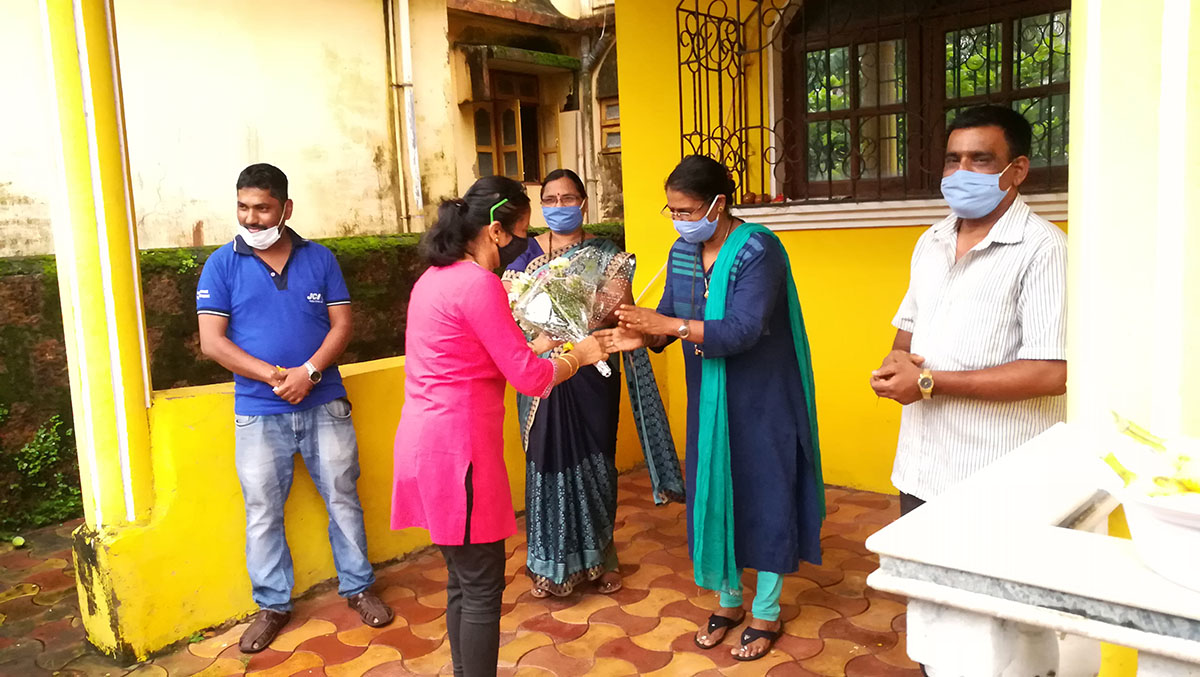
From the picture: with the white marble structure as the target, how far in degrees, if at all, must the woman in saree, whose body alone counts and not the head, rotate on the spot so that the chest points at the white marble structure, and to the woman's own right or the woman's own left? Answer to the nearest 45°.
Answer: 0° — they already face it

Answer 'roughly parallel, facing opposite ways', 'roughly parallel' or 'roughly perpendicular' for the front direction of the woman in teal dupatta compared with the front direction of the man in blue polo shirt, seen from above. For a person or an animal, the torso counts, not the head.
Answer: roughly perpendicular

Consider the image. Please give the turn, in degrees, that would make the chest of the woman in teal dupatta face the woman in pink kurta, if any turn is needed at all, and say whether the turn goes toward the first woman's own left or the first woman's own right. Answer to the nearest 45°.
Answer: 0° — they already face them

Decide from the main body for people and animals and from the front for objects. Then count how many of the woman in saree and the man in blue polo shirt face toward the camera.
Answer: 2

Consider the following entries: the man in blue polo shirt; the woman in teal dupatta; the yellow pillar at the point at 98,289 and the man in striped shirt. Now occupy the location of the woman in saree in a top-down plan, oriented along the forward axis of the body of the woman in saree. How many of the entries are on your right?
2

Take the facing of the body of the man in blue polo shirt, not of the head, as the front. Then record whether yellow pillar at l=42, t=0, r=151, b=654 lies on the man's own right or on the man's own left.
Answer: on the man's own right

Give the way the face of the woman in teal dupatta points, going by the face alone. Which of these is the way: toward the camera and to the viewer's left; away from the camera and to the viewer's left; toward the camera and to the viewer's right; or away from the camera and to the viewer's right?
toward the camera and to the viewer's left

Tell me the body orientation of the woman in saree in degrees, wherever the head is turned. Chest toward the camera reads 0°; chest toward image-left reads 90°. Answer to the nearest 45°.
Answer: approximately 0°

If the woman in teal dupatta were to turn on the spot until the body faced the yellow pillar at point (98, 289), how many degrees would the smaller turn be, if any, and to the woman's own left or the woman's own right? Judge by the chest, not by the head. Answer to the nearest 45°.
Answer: approximately 45° to the woman's own right

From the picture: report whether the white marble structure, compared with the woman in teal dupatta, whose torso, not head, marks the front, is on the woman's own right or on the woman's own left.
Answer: on the woman's own left

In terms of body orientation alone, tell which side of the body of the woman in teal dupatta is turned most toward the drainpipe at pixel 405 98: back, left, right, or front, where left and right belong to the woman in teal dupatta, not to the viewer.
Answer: right

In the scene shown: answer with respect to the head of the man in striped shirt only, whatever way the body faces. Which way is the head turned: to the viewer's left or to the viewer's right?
to the viewer's left

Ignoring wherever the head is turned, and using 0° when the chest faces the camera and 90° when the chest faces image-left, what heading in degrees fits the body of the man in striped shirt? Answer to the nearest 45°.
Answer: approximately 45°

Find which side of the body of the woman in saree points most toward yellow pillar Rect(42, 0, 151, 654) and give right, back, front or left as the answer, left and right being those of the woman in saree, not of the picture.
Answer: right

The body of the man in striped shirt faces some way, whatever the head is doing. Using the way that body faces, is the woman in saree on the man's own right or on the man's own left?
on the man's own right
